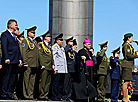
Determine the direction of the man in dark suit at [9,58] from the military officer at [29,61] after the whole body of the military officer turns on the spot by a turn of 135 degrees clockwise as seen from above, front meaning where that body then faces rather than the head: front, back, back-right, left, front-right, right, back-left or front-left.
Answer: front-left

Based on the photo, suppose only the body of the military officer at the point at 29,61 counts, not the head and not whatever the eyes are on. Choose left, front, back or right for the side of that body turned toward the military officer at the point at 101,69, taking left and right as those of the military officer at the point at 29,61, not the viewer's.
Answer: left

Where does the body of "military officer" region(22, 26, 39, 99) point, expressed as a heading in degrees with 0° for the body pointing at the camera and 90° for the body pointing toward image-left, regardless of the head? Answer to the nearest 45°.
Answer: approximately 315°

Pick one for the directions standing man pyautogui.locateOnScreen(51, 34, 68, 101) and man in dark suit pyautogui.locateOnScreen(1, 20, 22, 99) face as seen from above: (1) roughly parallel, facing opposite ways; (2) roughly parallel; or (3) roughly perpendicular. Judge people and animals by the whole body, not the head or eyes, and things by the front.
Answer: roughly parallel

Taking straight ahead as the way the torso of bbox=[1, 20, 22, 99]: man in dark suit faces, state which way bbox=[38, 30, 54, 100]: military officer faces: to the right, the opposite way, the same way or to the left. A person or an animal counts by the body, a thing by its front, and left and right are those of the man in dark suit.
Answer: the same way

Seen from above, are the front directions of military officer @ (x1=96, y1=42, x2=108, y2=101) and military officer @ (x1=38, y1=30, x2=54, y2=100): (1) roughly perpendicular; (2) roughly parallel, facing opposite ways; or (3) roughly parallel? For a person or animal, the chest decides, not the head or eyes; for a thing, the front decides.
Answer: roughly parallel

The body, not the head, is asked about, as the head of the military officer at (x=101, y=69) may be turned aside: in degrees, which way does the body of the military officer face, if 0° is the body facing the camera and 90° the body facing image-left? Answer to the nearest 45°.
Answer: approximately 315°

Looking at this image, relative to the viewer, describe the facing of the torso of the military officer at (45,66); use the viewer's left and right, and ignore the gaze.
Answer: facing the viewer and to the right of the viewer

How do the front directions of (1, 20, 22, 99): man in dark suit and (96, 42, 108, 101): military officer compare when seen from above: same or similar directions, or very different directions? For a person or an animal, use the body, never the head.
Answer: same or similar directions

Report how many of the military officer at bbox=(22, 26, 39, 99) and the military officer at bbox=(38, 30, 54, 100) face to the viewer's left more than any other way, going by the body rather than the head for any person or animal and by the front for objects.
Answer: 0
